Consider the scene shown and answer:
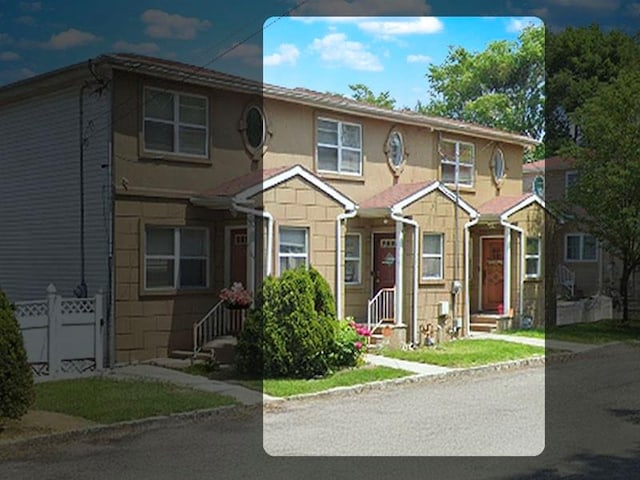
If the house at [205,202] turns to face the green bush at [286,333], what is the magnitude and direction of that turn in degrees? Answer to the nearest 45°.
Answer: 0° — it already faces it

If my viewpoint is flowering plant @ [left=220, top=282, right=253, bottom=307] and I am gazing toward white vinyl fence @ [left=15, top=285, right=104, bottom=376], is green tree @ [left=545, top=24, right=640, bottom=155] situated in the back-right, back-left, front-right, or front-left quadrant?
back-right

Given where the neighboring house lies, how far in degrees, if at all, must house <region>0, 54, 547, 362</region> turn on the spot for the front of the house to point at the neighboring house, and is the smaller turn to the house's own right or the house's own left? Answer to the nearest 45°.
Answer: approximately 90° to the house's own left

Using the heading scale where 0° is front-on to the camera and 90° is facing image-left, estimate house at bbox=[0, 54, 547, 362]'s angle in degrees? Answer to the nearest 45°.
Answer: approximately 315°

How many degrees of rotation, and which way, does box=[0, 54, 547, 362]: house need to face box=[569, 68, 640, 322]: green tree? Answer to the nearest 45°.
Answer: approximately 90° to its left

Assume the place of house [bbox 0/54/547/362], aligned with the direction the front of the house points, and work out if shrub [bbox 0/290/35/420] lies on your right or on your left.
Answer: on your right

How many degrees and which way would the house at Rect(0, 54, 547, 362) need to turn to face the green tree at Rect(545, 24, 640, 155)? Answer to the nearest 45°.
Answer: approximately 90° to its left

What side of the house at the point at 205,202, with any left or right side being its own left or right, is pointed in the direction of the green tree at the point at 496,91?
left
